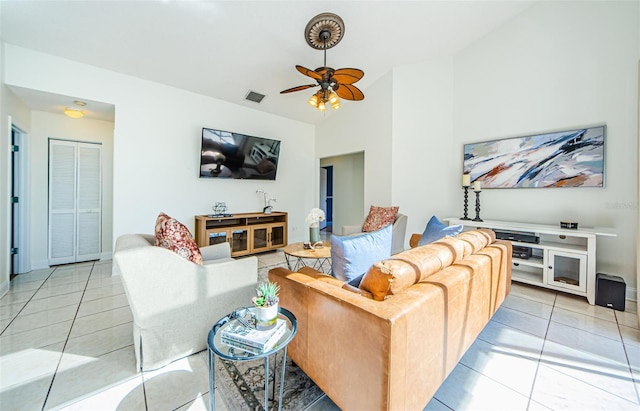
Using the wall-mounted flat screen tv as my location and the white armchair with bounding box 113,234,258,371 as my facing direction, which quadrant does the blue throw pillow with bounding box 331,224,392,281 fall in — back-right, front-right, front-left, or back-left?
front-left

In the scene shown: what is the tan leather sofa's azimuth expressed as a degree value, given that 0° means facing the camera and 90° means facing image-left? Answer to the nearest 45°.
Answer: approximately 135°

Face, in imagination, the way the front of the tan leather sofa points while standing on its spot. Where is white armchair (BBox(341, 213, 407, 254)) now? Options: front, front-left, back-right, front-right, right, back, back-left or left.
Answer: front-right

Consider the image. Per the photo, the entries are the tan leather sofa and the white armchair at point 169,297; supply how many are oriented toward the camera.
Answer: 0

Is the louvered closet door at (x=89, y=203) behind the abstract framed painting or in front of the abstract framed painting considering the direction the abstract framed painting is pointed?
in front

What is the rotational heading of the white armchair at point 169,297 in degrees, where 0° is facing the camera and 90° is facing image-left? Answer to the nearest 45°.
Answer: approximately 225°

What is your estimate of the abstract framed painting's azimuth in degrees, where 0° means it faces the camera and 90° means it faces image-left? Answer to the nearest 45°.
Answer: approximately 45°

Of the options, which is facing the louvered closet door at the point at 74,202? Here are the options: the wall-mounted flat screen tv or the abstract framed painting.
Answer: the abstract framed painting

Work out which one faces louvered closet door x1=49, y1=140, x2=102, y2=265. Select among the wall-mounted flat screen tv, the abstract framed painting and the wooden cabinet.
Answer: the abstract framed painting

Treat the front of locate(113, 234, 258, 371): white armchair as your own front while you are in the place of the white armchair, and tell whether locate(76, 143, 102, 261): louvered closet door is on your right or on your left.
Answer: on your left

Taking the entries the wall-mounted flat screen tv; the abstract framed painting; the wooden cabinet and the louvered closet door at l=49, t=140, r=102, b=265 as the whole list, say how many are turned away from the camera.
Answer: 0

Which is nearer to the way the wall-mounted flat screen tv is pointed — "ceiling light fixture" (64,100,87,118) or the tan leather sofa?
the tan leather sofa

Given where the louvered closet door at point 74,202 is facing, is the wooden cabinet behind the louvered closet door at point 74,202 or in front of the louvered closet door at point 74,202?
in front

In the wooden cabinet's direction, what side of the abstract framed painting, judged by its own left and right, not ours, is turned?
front
